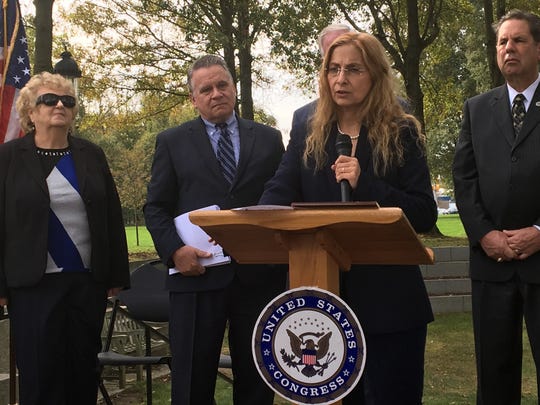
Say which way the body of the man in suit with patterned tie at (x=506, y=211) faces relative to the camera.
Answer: toward the camera

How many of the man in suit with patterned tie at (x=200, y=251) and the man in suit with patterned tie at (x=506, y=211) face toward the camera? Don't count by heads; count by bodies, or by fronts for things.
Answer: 2

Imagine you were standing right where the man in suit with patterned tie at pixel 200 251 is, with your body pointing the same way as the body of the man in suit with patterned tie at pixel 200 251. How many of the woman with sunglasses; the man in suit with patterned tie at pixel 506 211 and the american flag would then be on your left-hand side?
1

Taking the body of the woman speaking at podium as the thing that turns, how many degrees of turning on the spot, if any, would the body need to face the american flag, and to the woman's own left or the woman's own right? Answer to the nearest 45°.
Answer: approximately 90° to the woman's own right

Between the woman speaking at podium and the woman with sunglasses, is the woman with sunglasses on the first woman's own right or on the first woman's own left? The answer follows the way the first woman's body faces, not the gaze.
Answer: on the first woman's own right

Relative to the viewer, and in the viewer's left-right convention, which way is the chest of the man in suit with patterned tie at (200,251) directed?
facing the viewer

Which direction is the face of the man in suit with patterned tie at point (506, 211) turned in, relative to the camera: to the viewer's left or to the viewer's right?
to the viewer's left

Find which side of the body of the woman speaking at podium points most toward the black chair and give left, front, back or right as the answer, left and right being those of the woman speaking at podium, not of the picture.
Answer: right

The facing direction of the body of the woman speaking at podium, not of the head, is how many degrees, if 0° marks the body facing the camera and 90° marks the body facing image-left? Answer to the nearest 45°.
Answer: approximately 45°

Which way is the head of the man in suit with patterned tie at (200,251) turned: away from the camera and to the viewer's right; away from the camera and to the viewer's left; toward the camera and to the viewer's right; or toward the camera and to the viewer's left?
toward the camera and to the viewer's right

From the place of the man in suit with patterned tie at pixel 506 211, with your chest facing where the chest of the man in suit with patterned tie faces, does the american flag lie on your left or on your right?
on your right

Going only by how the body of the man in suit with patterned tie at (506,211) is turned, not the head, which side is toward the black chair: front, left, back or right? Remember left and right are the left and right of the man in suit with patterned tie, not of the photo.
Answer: right

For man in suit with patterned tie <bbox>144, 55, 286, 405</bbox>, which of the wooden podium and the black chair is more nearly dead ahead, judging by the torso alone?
the wooden podium
